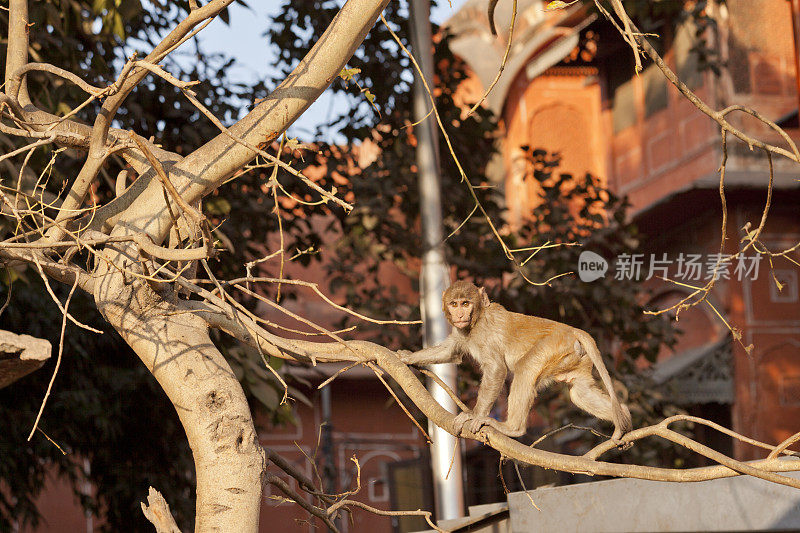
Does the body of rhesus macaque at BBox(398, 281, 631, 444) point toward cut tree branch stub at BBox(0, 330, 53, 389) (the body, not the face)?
yes

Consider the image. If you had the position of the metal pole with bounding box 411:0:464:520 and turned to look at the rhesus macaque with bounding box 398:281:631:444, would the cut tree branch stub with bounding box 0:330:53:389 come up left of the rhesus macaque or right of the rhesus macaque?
right

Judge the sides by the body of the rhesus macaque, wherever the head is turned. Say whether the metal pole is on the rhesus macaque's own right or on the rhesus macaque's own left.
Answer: on the rhesus macaque's own right

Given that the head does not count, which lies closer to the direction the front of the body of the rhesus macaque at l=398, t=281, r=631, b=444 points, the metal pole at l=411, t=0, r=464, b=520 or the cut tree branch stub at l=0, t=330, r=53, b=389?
the cut tree branch stub

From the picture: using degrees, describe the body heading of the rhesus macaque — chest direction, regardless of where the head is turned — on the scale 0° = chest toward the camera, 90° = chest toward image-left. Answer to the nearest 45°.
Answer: approximately 90°
